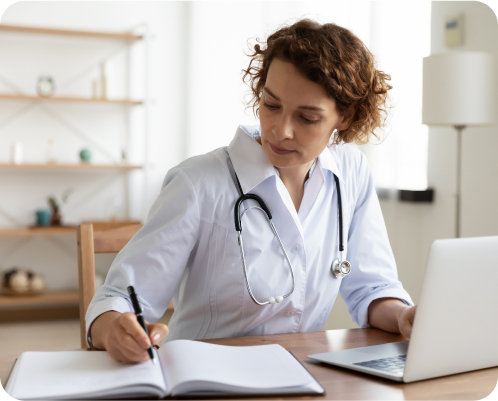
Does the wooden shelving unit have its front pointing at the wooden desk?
yes

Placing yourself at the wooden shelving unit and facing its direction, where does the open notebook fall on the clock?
The open notebook is roughly at 12 o'clock from the wooden shelving unit.

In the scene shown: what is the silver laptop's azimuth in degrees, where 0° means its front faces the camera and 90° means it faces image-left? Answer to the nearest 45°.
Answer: approximately 135°

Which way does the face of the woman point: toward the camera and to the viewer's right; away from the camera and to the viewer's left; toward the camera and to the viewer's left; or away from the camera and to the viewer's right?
toward the camera and to the viewer's left

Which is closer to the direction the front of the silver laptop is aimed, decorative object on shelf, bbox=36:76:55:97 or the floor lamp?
the decorative object on shelf

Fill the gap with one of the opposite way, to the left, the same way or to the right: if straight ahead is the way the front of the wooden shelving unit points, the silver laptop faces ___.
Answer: the opposite way

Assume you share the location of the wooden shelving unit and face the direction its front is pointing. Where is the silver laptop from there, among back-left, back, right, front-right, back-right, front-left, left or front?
front

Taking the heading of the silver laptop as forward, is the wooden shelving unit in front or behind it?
in front

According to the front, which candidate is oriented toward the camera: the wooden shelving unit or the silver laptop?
the wooden shelving unit

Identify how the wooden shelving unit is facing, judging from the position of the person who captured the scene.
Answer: facing the viewer

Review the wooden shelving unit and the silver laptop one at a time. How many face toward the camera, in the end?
1

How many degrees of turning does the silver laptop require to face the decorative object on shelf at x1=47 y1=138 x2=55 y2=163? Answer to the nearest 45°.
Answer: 0° — it already faces it
